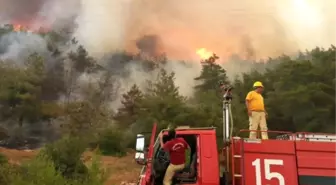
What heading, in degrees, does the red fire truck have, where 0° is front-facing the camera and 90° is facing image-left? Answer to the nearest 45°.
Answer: approximately 90°

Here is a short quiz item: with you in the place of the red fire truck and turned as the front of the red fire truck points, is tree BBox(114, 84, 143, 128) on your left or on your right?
on your right

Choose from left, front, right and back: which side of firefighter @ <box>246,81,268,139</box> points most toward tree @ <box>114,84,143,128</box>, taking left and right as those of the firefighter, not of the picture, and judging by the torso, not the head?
back
